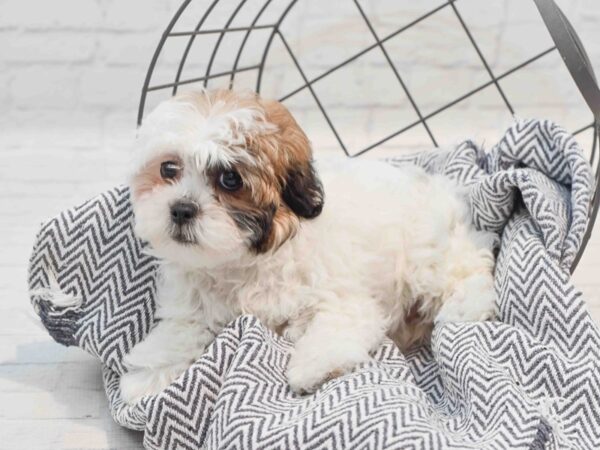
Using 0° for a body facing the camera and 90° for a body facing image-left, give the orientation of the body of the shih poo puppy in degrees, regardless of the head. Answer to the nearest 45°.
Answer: approximately 45°
